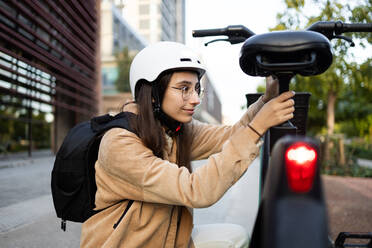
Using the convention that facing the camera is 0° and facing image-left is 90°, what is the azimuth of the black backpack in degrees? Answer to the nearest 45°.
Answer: approximately 90°

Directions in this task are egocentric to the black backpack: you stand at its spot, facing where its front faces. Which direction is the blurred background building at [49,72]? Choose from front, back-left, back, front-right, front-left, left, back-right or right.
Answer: right

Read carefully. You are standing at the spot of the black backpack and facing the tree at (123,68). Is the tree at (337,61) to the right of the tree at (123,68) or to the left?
right

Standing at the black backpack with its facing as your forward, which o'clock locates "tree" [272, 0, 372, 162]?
The tree is roughly at 5 o'clock from the black backpack.

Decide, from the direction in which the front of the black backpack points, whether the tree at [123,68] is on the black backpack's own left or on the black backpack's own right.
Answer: on the black backpack's own right

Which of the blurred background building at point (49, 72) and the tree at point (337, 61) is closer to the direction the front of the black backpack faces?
the blurred background building
